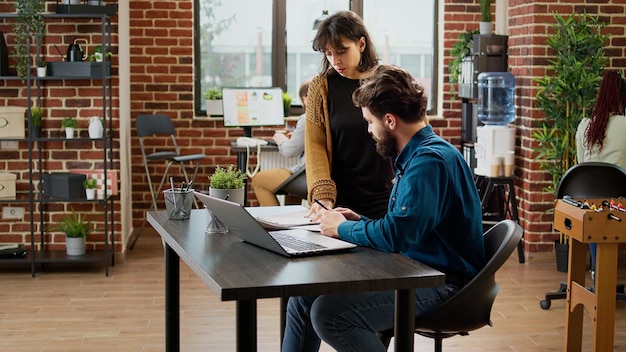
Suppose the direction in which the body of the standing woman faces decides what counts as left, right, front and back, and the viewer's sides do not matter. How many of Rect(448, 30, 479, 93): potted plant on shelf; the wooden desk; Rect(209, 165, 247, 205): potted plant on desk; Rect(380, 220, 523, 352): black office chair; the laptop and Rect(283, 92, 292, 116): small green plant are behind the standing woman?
2

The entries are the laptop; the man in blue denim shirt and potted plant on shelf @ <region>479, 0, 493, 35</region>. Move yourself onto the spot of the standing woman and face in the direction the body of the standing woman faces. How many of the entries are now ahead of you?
2

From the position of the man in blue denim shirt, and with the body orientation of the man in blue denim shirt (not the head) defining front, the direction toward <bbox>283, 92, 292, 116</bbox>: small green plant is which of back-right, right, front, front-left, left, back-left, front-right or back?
right

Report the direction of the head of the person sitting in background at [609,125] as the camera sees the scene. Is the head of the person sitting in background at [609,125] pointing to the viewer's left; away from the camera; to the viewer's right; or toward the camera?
away from the camera

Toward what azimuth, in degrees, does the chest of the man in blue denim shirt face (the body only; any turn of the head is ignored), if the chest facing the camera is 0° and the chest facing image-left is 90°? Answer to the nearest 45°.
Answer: approximately 90°

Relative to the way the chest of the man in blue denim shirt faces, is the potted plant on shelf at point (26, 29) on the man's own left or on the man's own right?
on the man's own right

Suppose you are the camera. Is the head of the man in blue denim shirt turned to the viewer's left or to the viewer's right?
to the viewer's left

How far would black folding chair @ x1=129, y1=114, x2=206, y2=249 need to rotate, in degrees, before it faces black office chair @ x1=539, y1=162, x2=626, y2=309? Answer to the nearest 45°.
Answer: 0° — it already faces it

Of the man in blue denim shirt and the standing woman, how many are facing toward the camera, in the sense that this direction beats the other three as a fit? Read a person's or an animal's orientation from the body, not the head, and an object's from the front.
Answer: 1

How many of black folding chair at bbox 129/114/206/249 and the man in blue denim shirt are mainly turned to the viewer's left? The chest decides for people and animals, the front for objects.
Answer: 1

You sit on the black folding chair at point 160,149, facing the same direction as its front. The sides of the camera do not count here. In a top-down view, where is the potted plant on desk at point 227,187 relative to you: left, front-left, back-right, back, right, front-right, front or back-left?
front-right

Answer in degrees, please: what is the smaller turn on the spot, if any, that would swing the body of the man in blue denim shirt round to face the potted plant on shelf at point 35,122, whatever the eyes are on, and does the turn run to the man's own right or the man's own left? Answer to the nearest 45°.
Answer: approximately 45° to the man's own right

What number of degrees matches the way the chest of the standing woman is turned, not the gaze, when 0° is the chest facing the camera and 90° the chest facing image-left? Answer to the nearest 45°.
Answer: approximately 0°

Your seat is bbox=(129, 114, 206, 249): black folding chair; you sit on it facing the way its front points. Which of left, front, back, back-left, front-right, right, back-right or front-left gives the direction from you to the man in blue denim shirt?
front-right

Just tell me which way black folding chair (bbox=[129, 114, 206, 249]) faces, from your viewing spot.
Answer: facing the viewer and to the right of the viewer

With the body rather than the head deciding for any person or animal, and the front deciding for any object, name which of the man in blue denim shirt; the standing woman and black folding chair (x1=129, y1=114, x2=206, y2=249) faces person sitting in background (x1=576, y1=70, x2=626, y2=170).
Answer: the black folding chair

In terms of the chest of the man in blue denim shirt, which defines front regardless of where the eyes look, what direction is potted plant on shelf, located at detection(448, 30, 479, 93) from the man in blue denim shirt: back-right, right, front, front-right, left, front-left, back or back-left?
right
